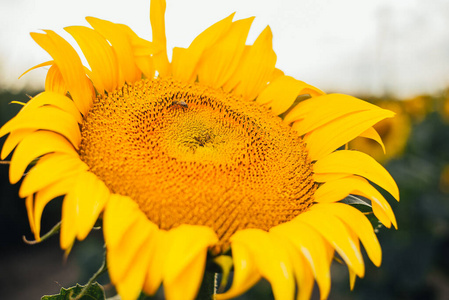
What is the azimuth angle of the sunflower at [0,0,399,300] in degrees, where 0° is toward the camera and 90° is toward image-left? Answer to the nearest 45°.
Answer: approximately 0°
